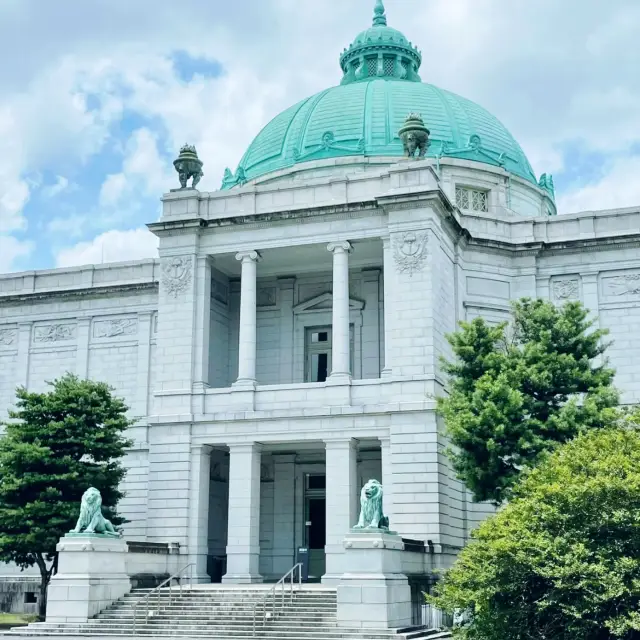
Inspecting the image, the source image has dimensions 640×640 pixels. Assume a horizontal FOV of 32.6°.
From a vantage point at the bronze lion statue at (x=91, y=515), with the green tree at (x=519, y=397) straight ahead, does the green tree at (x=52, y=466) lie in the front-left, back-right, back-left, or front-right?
back-left

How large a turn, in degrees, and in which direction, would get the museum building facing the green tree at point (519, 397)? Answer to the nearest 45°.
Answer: approximately 90° to its left

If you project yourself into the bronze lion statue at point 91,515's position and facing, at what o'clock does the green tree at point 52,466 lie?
The green tree is roughly at 4 o'clock from the bronze lion statue.

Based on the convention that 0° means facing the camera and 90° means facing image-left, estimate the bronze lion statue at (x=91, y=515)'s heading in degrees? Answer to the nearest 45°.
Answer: approximately 45°

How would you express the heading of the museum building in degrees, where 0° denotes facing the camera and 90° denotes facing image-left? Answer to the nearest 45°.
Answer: approximately 45°

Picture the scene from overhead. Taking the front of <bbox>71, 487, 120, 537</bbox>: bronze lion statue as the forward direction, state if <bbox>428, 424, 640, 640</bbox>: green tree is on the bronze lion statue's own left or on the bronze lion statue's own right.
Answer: on the bronze lion statue's own left

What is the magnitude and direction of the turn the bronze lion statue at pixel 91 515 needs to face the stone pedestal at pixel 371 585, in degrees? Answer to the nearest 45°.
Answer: approximately 90° to its left
